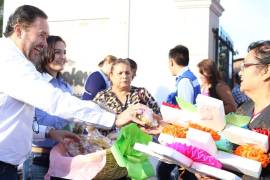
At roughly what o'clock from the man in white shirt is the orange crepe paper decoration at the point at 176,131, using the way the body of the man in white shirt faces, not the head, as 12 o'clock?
The orange crepe paper decoration is roughly at 1 o'clock from the man in white shirt.

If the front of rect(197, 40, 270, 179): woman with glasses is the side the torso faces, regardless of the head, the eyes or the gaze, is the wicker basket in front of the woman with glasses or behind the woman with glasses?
in front

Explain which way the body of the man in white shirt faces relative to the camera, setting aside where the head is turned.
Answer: to the viewer's right

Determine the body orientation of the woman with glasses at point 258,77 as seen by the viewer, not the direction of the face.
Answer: to the viewer's left

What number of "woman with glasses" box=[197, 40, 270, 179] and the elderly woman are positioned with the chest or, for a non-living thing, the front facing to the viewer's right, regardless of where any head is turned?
0

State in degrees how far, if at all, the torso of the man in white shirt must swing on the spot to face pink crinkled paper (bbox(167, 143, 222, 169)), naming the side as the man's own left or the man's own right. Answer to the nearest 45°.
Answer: approximately 45° to the man's own right

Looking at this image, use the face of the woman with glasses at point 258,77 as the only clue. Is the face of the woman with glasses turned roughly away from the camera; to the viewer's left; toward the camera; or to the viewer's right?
to the viewer's left

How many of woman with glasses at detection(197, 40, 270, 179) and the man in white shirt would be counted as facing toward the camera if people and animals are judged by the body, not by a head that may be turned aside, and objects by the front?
0

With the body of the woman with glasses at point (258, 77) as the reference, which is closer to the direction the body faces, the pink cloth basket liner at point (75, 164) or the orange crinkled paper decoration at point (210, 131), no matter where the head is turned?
the pink cloth basket liner

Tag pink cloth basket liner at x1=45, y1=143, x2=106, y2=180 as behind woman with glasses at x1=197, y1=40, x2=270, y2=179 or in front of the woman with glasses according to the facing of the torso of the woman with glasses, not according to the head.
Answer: in front

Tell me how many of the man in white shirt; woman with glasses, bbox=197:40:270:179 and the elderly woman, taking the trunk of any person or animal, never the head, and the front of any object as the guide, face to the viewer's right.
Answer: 1

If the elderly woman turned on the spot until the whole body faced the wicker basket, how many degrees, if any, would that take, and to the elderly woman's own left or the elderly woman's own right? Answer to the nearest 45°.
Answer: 0° — they already face it

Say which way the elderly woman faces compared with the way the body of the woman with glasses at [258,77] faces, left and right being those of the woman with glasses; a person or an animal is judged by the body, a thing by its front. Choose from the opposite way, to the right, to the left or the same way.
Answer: to the left
